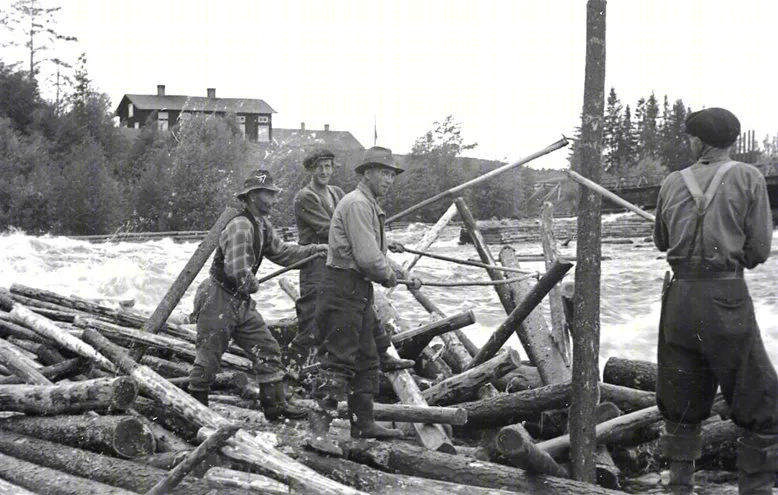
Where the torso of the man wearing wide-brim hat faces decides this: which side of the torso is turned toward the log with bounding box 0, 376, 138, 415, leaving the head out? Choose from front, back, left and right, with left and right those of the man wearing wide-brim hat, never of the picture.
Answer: back

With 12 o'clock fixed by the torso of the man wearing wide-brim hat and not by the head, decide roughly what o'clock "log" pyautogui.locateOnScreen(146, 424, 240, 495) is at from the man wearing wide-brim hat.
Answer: The log is roughly at 4 o'clock from the man wearing wide-brim hat.

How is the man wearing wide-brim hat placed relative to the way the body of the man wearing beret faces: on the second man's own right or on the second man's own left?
on the second man's own left

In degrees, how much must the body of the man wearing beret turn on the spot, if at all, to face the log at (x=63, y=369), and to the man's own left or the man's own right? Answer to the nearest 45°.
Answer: approximately 90° to the man's own left

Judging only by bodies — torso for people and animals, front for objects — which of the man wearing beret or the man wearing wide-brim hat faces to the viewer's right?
the man wearing wide-brim hat

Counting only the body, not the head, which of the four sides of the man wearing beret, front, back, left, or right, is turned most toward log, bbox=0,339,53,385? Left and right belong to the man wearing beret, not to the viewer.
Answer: left

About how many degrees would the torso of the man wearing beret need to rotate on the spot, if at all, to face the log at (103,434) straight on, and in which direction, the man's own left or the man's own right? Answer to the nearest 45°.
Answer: approximately 90° to the man's own left

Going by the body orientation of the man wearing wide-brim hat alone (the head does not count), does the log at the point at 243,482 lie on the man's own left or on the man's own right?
on the man's own right

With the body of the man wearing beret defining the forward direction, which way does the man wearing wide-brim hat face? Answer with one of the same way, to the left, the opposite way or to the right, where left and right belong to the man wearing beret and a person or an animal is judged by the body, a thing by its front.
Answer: to the right

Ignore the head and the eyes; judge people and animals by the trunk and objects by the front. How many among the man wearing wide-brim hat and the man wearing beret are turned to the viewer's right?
1

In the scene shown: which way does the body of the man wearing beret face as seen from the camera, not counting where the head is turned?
away from the camera
